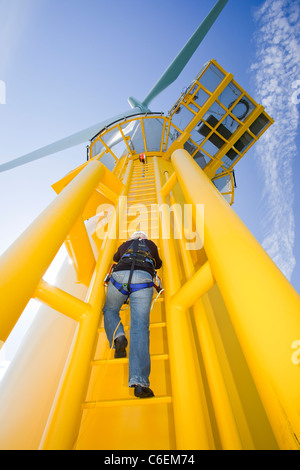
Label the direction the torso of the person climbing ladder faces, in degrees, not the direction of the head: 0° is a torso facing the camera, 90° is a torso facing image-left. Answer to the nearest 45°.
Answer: approximately 180°

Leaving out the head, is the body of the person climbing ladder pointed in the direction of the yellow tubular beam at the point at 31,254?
no

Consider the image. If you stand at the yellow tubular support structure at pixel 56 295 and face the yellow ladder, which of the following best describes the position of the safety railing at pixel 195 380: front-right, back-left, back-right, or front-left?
front-right

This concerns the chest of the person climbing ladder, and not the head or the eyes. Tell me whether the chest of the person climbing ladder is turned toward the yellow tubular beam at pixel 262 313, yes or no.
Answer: no

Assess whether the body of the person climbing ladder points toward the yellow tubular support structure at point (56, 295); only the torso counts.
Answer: no
